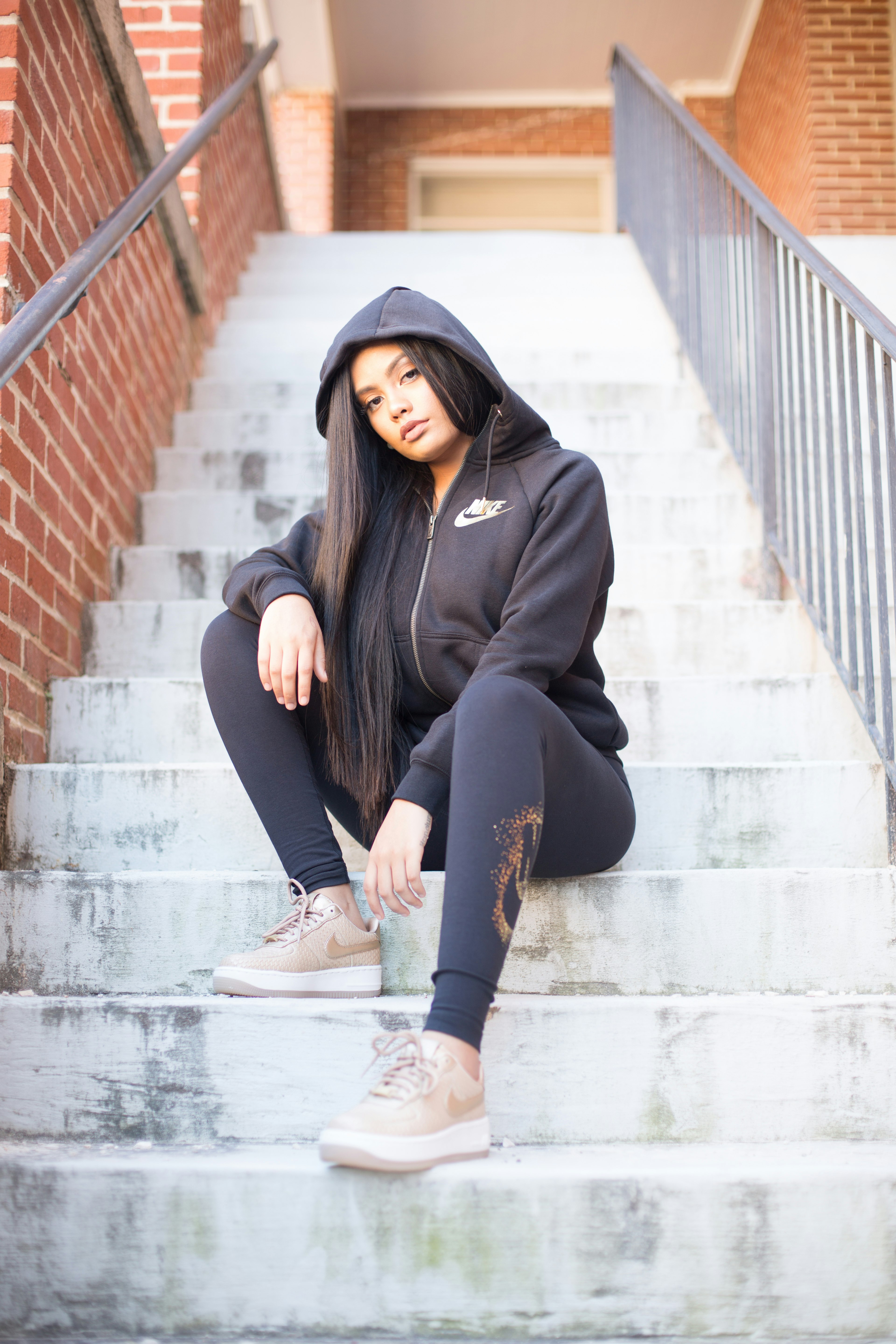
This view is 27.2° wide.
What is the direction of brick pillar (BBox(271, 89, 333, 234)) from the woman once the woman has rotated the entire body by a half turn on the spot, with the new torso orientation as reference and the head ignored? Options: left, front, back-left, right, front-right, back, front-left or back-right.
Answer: front-left

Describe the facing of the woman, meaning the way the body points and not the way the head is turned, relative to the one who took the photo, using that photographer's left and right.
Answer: facing the viewer and to the left of the viewer

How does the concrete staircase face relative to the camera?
toward the camera

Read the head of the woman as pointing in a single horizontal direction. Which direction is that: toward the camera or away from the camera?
toward the camera

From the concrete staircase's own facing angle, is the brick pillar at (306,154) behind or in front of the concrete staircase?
behind
